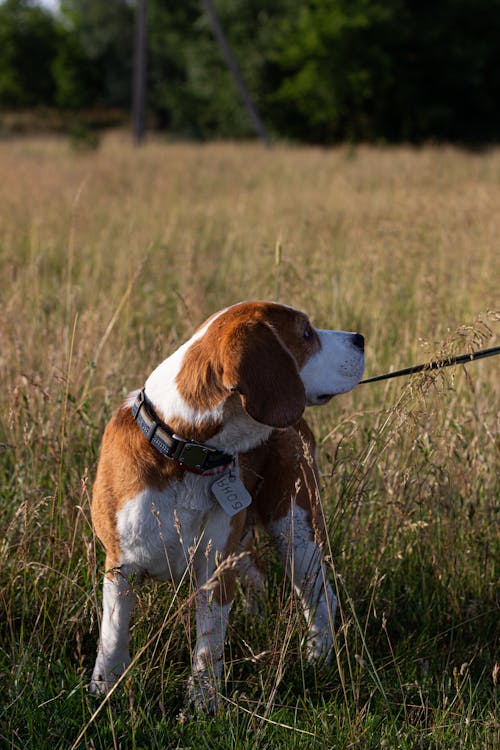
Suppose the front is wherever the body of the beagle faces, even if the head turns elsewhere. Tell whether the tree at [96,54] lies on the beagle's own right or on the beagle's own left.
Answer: on the beagle's own right

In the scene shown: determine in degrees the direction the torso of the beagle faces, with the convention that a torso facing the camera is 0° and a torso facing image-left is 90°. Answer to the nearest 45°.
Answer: approximately 45°
